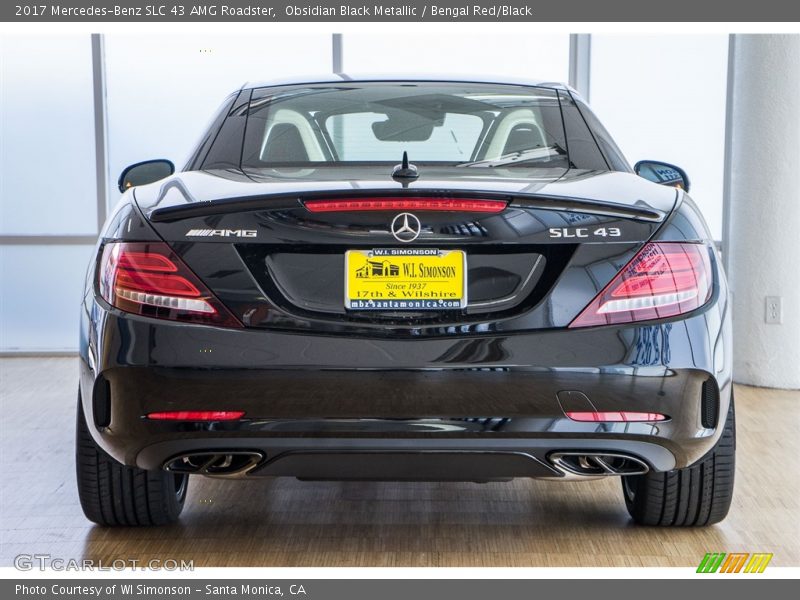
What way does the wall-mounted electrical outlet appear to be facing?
toward the camera

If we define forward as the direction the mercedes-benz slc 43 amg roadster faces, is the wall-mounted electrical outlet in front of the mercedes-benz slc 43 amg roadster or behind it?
in front

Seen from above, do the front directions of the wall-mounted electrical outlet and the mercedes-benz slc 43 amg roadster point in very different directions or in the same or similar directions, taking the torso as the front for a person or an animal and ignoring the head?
very different directions

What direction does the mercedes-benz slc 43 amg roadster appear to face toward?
away from the camera

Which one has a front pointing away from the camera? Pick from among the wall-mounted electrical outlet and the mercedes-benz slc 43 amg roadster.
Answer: the mercedes-benz slc 43 amg roadster

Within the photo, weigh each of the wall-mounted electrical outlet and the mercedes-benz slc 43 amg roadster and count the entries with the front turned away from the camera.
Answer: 1

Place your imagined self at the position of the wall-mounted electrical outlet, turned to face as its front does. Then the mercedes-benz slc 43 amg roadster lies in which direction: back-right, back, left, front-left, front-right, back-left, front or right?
front
